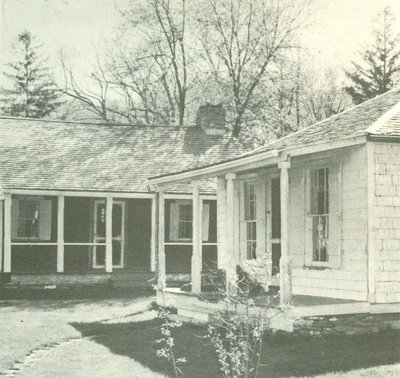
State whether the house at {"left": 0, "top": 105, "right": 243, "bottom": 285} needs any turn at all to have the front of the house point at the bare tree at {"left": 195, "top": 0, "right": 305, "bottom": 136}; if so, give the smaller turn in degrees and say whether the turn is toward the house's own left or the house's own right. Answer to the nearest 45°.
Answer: approximately 135° to the house's own left

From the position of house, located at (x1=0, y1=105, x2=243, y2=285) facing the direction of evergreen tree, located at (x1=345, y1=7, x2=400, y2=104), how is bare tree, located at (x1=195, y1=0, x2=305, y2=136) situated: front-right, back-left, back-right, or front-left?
front-left

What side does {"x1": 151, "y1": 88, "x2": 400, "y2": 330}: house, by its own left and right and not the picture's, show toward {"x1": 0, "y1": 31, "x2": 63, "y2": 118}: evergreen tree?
right

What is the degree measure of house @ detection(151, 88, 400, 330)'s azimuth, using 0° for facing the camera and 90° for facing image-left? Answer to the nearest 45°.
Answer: approximately 45°

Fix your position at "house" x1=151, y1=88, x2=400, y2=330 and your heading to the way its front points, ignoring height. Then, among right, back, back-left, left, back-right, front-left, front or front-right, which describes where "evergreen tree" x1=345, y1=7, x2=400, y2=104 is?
back-right

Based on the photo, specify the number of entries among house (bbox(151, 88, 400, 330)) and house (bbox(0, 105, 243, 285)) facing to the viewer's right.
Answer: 0

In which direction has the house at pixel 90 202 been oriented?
toward the camera

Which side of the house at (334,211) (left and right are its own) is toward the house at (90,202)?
right

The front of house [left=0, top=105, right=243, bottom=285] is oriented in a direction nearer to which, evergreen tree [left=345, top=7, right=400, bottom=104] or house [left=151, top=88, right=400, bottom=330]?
the house

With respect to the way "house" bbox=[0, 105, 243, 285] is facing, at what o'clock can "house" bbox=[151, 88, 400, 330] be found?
"house" bbox=[151, 88, 400, 330] is roughly at 11 o'clock from "house" bbox=[0, 105, 243, 285].

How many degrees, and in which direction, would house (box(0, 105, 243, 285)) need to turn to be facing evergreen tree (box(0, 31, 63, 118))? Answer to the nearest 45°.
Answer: approximately 180°

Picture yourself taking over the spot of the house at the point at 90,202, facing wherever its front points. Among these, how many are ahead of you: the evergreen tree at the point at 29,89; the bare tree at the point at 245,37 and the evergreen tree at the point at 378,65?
0

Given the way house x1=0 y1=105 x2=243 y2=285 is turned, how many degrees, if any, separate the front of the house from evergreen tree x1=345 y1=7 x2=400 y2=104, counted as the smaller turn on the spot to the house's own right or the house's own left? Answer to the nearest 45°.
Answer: approximately 135° to the house's own left
